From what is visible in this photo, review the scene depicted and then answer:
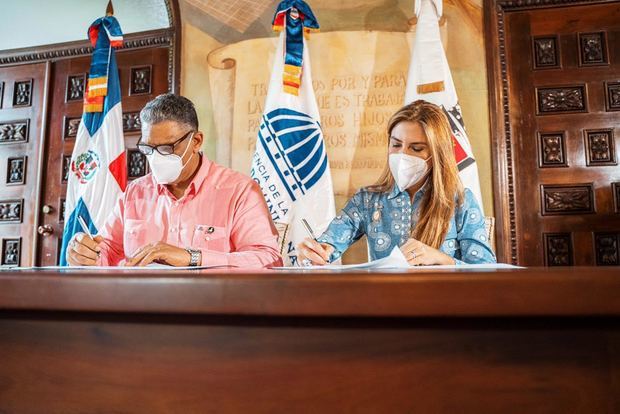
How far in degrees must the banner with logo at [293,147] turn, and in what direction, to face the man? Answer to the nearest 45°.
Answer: approximately 45° to its right

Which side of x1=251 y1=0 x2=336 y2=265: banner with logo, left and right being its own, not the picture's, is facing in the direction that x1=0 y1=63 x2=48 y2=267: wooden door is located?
right

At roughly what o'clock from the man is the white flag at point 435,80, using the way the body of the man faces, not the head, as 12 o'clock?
The white flag is roughly at 7 o'clock from the man.

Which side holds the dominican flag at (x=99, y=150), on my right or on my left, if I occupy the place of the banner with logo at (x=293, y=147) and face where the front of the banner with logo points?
on my right

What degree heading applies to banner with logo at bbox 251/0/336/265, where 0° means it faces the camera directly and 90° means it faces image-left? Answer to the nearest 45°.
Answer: approximately 0°

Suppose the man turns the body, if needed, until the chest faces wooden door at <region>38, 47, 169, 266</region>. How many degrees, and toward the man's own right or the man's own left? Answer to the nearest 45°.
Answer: approximately 135° to the man's own right

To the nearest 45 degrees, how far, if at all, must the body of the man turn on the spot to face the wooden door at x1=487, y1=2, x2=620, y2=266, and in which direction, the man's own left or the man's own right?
approximately 135° to the man's own left

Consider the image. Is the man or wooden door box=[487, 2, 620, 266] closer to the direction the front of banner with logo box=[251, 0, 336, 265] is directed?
the man
